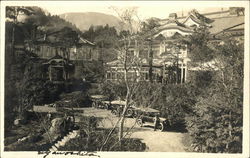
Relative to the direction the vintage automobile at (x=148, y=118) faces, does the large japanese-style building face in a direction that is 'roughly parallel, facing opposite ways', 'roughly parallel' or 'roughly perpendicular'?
roughly perpendicular

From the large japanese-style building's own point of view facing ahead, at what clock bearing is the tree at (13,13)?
The tree is roughly at 1 o'clock from the large japanese-style building.

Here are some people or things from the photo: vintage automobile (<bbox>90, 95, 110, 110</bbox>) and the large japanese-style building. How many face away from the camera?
0

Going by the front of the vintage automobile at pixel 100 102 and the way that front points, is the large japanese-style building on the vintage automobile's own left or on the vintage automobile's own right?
on the vintage automobile's own left

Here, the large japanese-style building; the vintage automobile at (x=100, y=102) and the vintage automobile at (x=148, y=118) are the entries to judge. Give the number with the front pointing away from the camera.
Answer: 0

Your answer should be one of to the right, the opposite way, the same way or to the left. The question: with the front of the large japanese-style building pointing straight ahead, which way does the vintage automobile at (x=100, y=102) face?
to the left

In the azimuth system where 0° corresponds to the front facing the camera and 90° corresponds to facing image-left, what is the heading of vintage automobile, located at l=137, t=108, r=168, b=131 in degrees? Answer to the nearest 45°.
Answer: approximately 315°

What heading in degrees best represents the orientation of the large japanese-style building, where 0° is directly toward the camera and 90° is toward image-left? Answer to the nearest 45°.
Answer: approximately 45°
